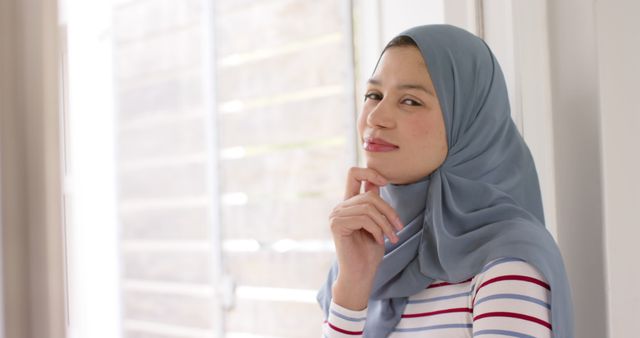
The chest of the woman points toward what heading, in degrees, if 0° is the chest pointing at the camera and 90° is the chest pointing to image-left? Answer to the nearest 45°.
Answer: approximately 45°

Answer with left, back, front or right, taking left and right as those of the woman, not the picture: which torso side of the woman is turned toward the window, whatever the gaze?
right
